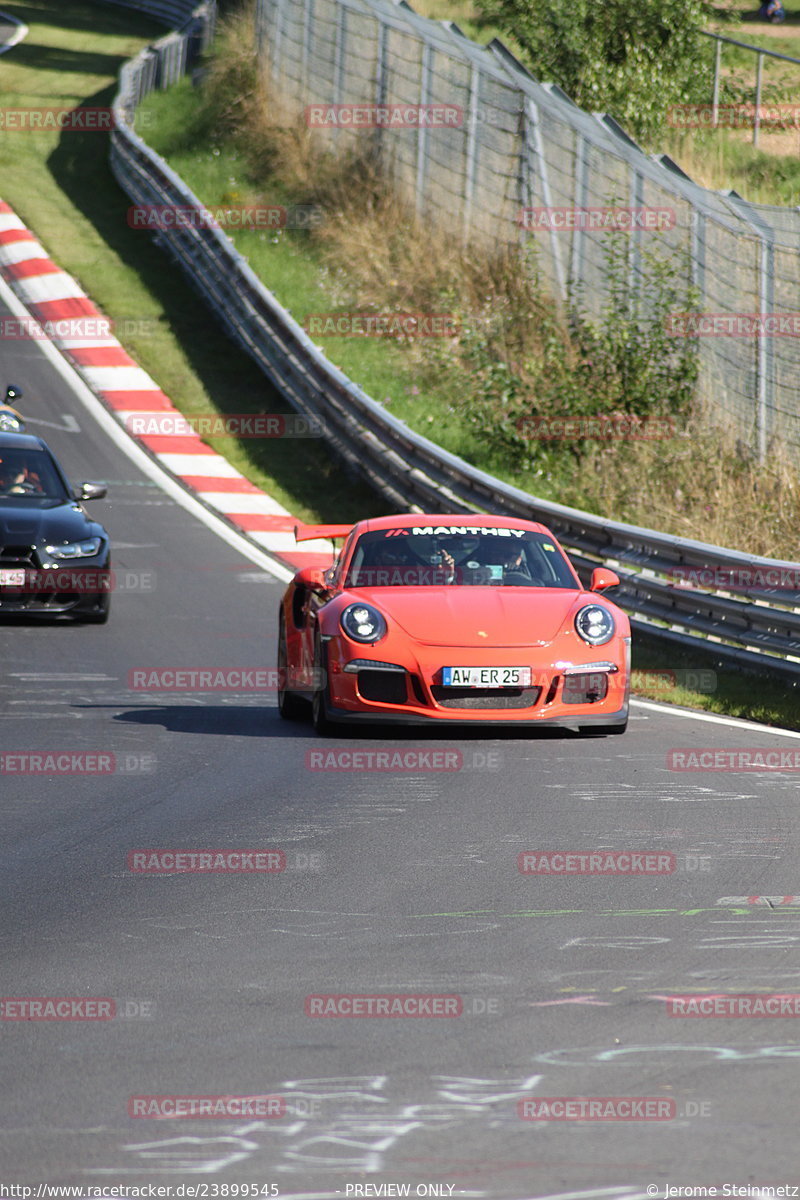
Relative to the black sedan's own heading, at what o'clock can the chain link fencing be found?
The chain link fencing is roughly at 7 o'clock from the black sedan.

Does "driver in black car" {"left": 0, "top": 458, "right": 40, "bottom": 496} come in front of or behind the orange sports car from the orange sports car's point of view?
behind

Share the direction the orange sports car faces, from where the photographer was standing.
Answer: facing the viewer

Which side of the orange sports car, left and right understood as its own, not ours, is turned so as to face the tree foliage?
back

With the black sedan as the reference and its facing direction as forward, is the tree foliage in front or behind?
behind

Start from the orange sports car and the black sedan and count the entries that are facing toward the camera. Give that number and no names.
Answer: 2

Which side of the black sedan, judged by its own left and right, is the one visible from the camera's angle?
front

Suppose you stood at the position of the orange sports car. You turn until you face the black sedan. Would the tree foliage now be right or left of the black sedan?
right

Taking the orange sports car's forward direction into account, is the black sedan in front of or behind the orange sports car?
behind

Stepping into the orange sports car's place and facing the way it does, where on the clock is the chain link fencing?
The chain link fencing is roughly at 6 o'clock from the orange sports car.
